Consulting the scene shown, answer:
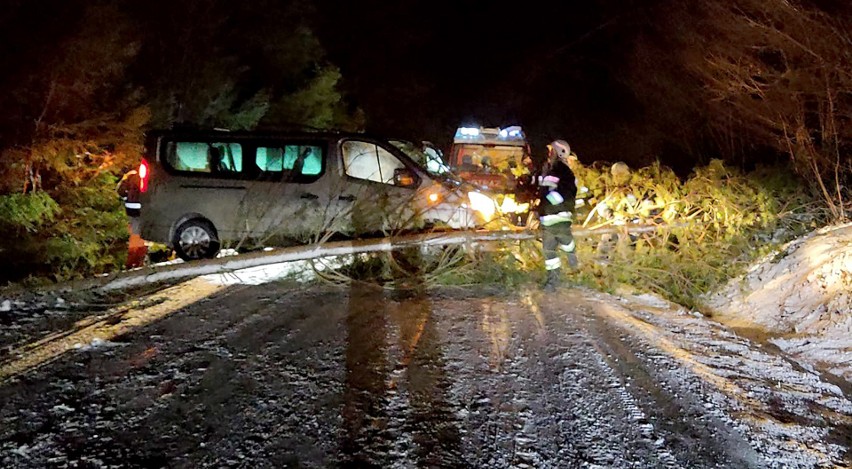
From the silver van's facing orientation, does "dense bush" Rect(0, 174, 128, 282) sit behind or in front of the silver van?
behind

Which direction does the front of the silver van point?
to the viewer's right

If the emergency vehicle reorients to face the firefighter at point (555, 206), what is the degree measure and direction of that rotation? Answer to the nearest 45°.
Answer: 0° — it already faces them

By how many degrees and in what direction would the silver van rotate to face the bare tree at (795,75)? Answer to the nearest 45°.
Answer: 0° — it already faces it

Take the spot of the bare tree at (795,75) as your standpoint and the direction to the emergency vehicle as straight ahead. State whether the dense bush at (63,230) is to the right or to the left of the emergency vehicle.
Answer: left

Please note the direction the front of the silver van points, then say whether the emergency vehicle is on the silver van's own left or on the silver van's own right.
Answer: on the silver van's own left

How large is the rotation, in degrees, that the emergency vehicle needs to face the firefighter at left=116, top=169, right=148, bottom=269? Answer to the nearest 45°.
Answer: approximately 45° to its right

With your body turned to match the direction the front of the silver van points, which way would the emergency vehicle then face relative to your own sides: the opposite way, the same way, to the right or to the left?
to the right

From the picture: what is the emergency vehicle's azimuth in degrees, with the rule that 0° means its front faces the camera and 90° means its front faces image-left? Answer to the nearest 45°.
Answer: approximately 0°

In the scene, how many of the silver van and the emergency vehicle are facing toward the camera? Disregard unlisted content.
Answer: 1
